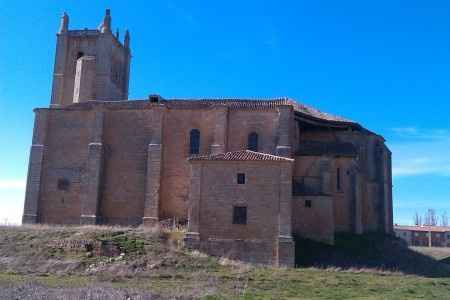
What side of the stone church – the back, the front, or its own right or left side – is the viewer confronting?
left
